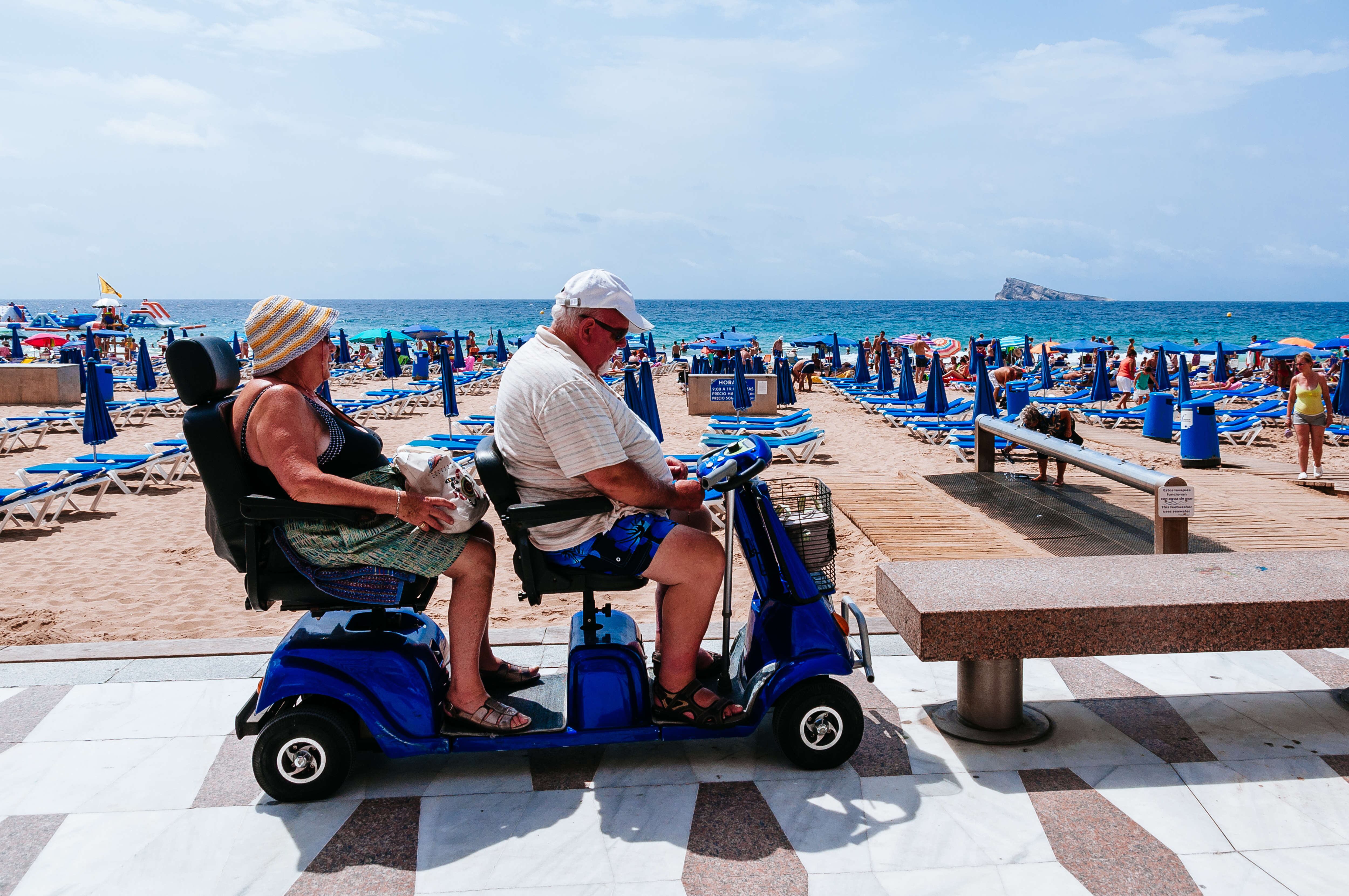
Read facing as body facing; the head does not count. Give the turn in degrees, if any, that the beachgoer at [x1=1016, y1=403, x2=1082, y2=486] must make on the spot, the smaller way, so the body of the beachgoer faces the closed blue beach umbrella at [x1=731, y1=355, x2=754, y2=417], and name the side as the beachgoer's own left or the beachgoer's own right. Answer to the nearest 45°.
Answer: approximately 90° to the beachgoer's own right

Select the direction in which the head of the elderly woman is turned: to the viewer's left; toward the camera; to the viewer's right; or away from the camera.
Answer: to the viewer's right

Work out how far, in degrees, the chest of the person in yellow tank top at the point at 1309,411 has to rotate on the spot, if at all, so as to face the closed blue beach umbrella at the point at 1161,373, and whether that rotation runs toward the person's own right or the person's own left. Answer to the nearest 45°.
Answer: approximately 180°

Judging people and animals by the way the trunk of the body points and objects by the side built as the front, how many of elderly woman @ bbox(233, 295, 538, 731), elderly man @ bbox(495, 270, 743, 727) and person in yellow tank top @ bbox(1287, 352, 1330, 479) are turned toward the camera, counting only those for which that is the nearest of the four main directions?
1

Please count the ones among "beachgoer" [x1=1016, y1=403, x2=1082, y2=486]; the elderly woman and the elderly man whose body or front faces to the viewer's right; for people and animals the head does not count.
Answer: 2

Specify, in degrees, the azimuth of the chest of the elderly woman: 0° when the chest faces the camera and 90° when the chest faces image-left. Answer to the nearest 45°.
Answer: approximately 270°

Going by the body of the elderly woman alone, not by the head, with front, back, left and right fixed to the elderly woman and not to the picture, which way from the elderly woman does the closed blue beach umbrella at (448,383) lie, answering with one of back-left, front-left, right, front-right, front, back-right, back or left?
left

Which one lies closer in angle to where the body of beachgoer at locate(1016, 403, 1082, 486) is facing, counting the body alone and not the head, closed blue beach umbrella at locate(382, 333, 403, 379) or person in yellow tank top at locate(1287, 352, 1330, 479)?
the closed blue beach umbrella

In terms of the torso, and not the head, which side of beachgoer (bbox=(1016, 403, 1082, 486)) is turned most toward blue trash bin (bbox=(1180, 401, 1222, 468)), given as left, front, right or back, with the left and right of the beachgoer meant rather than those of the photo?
back

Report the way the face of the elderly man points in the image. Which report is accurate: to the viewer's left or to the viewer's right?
to the viewer's right

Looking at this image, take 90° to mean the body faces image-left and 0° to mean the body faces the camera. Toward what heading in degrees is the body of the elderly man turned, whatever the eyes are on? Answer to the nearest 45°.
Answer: approximately 270°

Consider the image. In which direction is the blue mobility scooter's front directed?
to the viewer's right

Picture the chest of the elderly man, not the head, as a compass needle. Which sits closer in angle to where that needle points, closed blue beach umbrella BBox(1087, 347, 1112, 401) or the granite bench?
the granite bench

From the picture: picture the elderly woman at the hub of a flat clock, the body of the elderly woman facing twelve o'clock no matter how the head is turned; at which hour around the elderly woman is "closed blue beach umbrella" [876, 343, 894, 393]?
The closed blue beach umbrella is roughly at 10 o'clock from the elderly woman.
